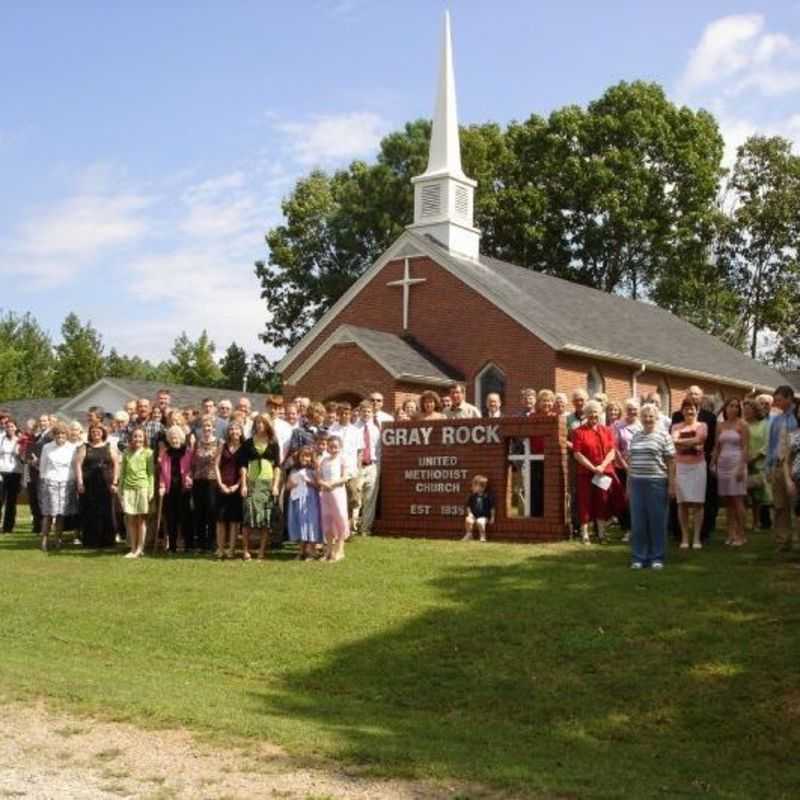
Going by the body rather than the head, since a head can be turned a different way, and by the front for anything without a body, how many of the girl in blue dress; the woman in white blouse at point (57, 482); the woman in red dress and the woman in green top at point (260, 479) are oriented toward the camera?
4

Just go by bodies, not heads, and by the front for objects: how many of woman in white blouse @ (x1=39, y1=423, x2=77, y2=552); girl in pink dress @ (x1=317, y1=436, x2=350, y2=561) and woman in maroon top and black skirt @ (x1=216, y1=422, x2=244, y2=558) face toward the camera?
3

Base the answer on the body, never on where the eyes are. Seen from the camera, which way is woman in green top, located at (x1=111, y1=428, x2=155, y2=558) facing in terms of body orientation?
toward the camera

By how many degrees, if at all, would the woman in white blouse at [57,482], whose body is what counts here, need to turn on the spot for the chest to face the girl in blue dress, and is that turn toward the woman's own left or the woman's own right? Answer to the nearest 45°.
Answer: approximately 45° to the woman's own left

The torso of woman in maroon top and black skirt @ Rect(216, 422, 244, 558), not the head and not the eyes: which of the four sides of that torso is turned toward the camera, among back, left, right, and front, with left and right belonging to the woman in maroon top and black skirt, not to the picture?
front

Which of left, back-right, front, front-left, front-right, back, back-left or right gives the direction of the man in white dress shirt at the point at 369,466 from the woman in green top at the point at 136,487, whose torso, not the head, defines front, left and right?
left

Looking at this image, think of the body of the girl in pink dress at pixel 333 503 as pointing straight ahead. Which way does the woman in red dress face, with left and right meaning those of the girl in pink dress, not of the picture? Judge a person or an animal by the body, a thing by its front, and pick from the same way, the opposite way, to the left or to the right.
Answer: the same way

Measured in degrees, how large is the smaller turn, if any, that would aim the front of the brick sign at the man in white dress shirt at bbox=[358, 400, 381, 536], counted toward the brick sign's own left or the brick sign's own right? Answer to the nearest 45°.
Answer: approximately 135° to the brick sign's own right

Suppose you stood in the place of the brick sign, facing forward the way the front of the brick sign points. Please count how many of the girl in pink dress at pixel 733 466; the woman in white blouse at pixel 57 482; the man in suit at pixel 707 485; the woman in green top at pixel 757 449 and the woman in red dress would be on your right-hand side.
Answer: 1

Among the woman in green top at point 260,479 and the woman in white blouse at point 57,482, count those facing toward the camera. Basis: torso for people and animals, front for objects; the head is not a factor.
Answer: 2

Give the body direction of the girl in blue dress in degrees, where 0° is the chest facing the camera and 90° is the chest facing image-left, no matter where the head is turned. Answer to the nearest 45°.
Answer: approximately 0°

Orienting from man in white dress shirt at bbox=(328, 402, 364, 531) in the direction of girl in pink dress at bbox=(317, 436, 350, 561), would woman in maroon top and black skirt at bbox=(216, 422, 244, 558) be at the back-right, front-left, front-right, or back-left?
front-right

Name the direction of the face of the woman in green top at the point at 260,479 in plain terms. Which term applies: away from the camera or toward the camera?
toward the camera

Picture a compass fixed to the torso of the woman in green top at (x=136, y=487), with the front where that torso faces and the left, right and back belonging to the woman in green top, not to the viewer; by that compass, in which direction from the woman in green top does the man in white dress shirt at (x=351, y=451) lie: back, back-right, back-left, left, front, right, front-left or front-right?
left

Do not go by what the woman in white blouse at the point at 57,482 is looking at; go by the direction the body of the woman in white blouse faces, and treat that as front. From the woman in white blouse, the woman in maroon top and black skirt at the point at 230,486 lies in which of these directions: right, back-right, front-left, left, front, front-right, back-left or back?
front-left

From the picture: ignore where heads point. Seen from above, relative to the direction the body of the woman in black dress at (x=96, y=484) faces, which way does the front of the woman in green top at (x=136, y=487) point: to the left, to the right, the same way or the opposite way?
the same way

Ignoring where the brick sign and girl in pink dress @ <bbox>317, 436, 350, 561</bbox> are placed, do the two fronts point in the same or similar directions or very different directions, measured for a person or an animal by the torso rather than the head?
same or similar directions

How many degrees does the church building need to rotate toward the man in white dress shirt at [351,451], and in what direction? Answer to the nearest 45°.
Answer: approximately 45° to its left

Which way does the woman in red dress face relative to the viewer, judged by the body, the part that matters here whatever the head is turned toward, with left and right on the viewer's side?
facing the viewer

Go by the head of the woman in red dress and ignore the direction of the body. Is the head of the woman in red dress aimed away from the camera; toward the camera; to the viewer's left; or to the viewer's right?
toward the camera

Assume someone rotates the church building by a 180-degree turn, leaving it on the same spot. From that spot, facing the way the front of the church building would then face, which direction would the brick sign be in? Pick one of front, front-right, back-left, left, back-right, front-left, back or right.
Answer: back-right
